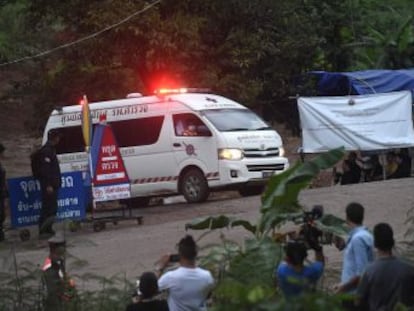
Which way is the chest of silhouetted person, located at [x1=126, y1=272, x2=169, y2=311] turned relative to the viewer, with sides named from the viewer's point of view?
facing away from the viewer

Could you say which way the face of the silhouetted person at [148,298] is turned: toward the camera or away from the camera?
away from the camera

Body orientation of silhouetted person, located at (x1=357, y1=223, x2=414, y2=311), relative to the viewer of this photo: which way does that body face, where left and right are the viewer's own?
facing away from the viewer

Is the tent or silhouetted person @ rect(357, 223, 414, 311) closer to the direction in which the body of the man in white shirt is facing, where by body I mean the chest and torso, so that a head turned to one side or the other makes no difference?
the tent

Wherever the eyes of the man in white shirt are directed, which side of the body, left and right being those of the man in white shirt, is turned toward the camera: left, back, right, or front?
back

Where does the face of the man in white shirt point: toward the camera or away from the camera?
away from the camera

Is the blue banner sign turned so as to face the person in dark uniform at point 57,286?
yes

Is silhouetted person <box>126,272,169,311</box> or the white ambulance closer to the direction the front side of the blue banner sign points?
the silhouetted person

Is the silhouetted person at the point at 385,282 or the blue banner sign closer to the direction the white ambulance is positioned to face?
the silhouetted person

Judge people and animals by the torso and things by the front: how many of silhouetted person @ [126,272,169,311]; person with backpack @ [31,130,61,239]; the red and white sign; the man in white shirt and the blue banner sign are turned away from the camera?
2

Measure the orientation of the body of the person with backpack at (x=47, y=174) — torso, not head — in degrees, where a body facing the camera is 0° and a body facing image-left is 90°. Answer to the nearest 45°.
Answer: approximately 270°

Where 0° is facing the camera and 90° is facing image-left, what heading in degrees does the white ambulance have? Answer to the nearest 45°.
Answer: approximately 315°

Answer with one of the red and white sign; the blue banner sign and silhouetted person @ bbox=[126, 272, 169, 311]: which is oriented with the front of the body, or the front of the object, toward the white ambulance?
the silhouetted person

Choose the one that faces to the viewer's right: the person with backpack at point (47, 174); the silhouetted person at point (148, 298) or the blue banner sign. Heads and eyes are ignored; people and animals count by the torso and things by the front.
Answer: the person with backpack
